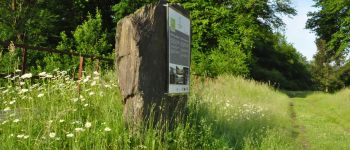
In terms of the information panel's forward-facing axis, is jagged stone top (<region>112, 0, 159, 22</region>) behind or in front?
behind

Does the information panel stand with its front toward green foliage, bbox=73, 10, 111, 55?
no
